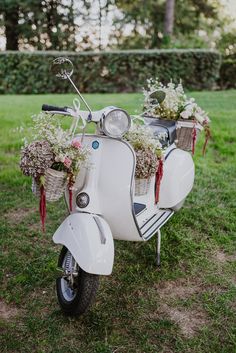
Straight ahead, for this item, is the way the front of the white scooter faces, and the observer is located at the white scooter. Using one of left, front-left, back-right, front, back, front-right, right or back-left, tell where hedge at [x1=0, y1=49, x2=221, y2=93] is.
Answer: back-right

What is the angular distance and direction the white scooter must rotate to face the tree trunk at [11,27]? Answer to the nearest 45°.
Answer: approximately 135° to its right
